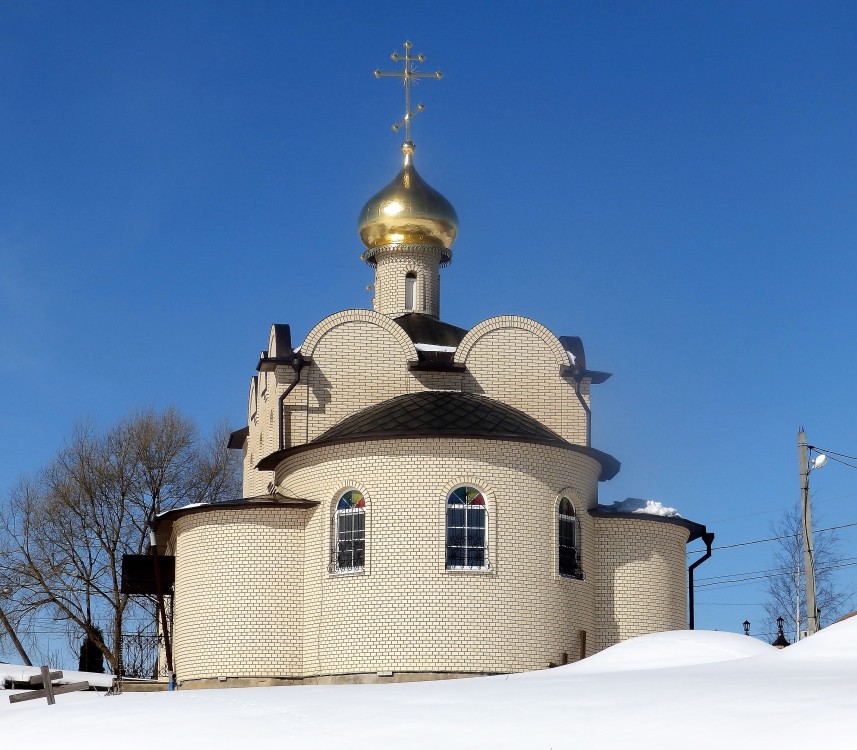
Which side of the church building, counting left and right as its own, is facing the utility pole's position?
right

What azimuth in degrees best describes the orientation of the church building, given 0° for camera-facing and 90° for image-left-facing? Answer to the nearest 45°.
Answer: approximately 180°
